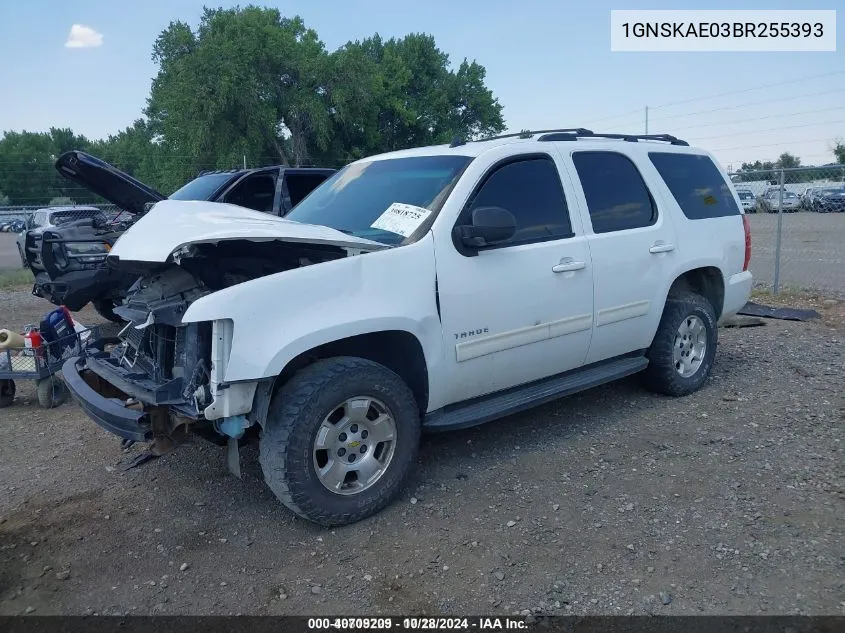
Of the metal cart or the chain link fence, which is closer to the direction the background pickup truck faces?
the metal cart

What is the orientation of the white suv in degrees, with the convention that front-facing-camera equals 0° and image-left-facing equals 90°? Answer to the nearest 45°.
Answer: approximately 45°

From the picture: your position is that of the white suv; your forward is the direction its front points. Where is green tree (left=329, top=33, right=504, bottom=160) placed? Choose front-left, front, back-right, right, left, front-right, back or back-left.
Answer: back-right

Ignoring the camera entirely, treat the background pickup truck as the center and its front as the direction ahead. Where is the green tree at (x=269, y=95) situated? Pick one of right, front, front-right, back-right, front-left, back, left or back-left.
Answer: back-right

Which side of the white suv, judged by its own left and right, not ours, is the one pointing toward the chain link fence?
back

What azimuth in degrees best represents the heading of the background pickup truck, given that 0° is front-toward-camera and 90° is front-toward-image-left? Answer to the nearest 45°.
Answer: approximately 45°

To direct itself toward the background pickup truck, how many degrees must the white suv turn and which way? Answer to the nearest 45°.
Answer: approximately 90° to its right
